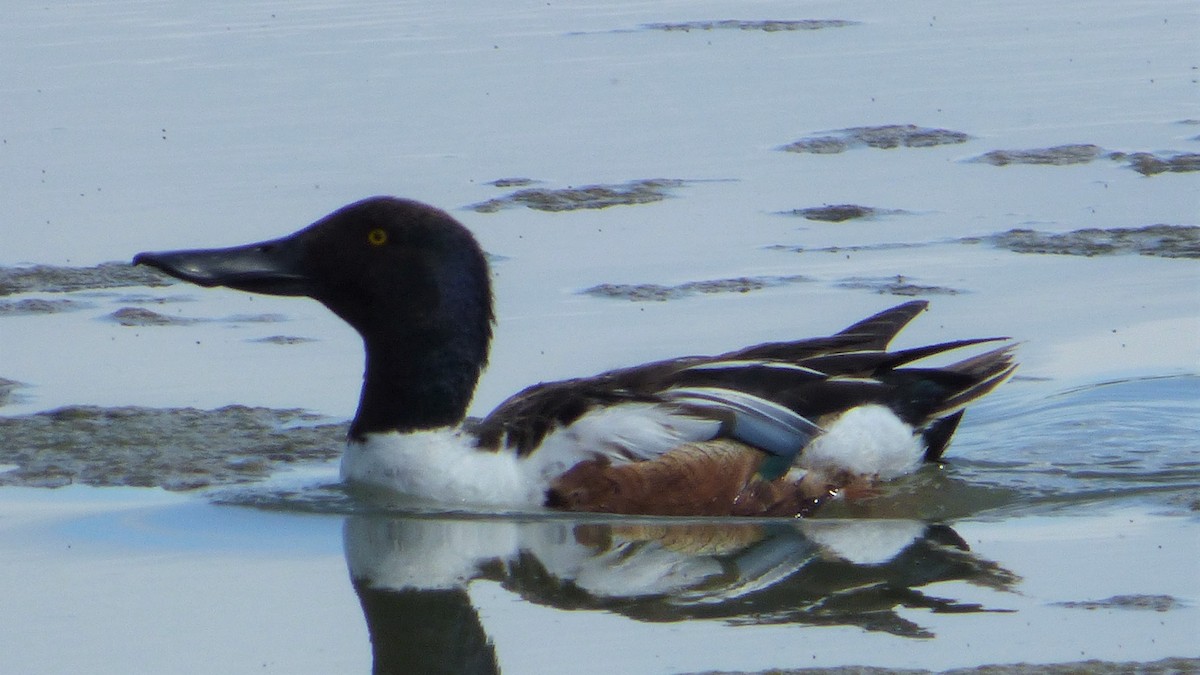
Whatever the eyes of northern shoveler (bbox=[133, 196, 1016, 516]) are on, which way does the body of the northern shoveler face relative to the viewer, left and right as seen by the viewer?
facing to the left of the viewer

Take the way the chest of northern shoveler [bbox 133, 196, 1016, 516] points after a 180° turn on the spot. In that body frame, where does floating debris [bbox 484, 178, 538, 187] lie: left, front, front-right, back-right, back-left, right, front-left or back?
left

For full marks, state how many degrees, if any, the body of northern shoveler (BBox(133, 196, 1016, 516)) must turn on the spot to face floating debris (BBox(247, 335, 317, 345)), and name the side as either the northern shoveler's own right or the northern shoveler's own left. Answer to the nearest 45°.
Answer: approximately 45° to the northern shoveler's own right
